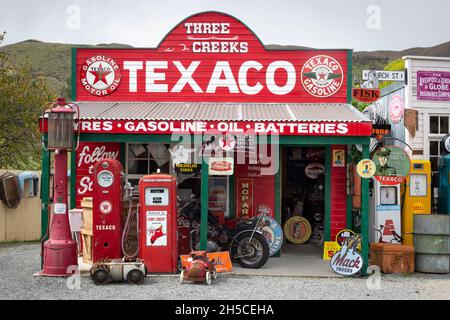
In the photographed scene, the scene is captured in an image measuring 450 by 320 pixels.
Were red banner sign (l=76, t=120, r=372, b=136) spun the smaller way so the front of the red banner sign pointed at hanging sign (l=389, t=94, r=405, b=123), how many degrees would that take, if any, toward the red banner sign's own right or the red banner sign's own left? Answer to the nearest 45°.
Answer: approximately 135° to the red banner sign's own left

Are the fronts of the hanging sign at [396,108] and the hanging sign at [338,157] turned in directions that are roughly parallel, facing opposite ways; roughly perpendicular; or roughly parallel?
roughly perpendicular

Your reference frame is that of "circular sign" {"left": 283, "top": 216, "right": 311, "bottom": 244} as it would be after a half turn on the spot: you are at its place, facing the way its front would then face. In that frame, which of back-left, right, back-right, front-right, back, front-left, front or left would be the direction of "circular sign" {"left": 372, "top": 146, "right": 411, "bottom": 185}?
back-right

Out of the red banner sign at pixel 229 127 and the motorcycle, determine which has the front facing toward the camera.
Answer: the red banner sign

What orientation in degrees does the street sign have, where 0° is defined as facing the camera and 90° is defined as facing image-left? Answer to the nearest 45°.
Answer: approximately 0°

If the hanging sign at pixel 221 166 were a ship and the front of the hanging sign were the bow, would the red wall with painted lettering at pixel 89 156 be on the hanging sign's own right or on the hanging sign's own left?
on the hanging sign's own right

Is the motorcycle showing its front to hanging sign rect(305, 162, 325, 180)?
no

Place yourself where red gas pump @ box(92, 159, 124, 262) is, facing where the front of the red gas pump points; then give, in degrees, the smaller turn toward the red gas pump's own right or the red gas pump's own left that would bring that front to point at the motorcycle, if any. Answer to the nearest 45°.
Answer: approximately 90° to the red gas pump's own left

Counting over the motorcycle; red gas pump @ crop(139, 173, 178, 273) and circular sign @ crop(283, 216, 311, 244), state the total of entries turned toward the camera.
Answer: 2

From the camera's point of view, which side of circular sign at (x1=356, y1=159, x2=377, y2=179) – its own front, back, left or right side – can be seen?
front

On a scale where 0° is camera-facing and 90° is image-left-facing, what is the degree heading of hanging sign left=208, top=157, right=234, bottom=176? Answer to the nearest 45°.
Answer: approximately 0°

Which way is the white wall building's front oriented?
toward the camera

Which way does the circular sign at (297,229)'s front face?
toward the camera

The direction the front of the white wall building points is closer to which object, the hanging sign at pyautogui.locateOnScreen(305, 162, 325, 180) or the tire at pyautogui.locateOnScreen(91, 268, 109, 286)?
the tire

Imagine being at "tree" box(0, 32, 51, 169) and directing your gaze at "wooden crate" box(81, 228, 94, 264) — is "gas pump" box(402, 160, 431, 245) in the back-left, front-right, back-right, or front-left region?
front-left

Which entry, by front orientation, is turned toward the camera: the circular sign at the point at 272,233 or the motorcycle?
the circular sign

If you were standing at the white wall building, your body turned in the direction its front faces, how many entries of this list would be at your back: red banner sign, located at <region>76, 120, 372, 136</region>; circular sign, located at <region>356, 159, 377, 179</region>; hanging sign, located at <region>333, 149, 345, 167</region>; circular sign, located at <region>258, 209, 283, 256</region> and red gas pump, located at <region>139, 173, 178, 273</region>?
0

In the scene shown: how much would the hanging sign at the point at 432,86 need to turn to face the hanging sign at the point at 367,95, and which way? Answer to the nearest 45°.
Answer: approximately 45° to its right

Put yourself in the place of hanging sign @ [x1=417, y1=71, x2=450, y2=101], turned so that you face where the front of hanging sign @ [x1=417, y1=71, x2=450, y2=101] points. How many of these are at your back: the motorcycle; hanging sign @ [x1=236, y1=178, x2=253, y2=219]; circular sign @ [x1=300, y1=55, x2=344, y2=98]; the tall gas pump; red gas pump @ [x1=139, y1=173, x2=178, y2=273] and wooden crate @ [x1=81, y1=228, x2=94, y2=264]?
0
